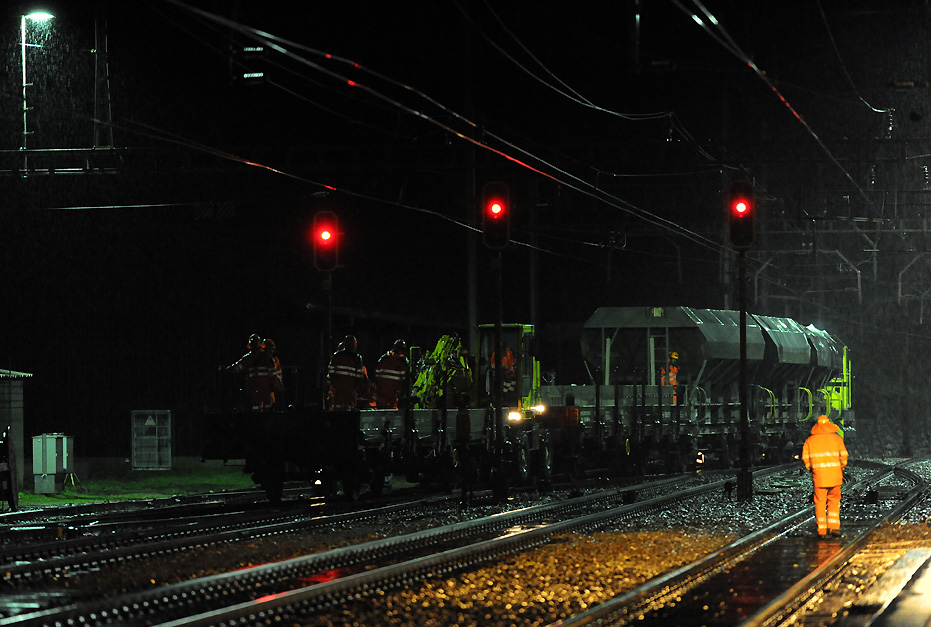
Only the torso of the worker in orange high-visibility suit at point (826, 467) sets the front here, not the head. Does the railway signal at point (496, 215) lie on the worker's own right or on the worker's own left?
on the worker's own left

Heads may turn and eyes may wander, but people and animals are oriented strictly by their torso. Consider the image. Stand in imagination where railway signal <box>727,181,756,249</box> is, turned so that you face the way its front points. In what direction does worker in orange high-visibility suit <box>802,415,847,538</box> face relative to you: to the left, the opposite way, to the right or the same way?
the opposite way

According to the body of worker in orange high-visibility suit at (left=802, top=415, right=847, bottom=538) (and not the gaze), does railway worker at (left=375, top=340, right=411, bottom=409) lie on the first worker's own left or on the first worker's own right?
on the first worker's own left

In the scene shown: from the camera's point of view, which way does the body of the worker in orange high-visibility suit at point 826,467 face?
away from the camera
